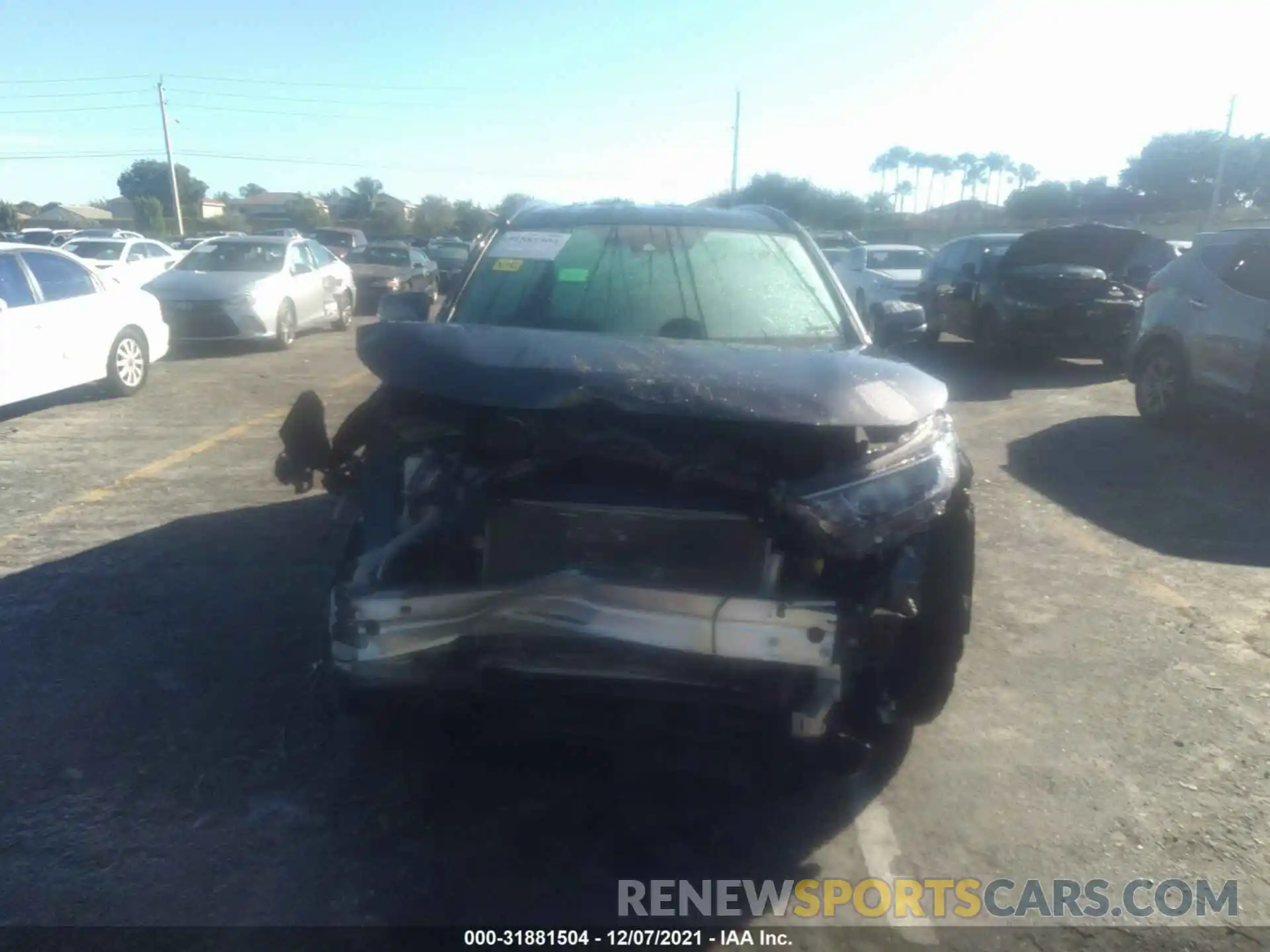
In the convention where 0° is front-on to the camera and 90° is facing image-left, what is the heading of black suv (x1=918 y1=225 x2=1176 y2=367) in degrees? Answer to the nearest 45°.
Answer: approximately 315°

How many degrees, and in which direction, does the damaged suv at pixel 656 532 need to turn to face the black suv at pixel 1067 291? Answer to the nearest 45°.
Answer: approximately 135° to its left

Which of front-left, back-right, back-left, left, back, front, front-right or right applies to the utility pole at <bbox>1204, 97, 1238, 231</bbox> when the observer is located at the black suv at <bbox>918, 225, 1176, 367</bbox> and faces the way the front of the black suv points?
back-left

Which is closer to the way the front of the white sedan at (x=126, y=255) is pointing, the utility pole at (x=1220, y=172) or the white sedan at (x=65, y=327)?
the white sedan

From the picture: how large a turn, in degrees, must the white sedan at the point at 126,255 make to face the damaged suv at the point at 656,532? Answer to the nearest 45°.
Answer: approximately 45° to its left
